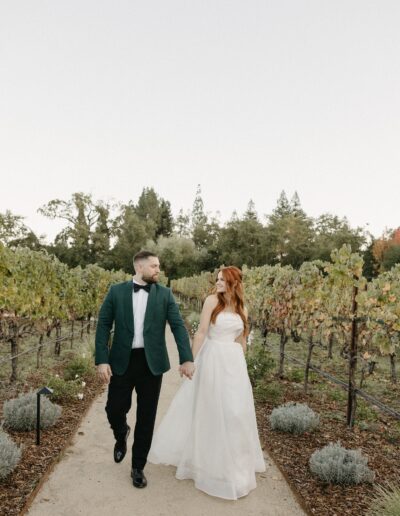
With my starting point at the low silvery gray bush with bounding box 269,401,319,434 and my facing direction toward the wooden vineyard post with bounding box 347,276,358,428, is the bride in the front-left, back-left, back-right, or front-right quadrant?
back-right

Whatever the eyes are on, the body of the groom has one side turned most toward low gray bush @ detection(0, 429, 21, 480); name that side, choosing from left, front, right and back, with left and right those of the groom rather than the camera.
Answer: right

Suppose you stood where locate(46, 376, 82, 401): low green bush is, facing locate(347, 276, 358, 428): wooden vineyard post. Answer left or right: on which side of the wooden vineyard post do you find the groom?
right

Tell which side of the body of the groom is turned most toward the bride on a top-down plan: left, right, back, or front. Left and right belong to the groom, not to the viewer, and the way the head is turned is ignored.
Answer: left

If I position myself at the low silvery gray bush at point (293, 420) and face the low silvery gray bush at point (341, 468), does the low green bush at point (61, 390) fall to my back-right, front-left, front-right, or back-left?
back-right

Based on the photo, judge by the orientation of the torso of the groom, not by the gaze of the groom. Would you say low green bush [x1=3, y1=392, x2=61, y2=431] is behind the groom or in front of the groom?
behind

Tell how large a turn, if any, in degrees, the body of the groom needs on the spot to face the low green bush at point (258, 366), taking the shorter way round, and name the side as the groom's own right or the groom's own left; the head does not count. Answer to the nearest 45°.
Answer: approximately 135° to the groom's own left

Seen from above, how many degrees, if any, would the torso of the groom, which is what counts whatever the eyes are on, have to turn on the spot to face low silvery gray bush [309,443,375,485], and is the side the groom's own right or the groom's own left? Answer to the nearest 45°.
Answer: approximately 90° to the groom's own left

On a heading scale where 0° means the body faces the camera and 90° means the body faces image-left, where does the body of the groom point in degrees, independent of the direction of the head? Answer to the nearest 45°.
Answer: approximately 0°

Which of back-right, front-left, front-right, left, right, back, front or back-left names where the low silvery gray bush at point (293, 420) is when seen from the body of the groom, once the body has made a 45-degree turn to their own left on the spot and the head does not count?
left

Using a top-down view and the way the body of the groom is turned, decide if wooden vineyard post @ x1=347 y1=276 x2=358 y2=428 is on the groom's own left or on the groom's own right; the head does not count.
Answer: on the groom's own left
